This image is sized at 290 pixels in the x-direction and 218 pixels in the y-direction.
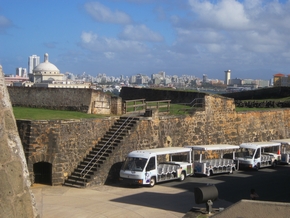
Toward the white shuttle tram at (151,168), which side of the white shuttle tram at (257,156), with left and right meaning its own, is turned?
front

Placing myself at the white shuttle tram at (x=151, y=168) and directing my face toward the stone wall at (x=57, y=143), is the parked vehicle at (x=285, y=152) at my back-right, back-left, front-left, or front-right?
back-right

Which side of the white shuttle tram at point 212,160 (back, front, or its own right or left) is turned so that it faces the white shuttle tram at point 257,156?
back

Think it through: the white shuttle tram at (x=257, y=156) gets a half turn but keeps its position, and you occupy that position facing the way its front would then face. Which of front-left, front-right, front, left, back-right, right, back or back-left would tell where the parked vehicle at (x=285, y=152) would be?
front

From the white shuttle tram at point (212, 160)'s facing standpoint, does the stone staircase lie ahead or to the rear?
ahead

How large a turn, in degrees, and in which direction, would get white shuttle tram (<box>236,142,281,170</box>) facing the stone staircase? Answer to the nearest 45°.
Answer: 0° — it already faces it

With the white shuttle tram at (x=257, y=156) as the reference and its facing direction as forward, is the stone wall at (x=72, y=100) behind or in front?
in front

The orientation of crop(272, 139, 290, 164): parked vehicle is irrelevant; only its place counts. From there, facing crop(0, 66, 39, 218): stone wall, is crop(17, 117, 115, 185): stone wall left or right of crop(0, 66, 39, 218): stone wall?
right

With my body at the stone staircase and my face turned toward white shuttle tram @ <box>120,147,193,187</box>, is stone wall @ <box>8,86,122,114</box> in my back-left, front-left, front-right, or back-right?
back-left

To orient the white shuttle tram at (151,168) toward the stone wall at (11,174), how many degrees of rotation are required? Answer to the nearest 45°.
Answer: approximately 45° to its left

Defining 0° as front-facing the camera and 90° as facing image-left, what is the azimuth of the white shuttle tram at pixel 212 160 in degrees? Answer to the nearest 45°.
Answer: approximately 45°

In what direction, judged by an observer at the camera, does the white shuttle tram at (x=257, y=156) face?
facing the viewer and to the left of the viewer

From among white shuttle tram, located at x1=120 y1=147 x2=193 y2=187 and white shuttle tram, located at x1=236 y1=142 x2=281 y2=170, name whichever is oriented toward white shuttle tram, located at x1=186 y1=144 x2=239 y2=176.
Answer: white shuttle tram, located at x1=236 y1=142 x2=281 y2=170
